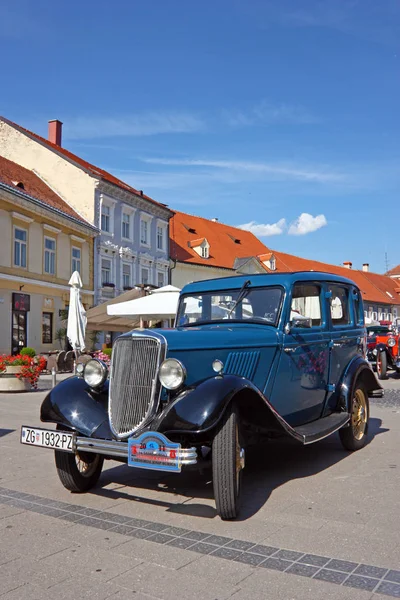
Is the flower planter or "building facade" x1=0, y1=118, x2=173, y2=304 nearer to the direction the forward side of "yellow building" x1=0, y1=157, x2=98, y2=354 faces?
the flower planter

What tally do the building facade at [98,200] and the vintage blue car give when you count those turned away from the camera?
0

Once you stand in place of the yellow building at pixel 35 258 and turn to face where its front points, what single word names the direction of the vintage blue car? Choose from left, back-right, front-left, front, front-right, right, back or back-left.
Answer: front-right

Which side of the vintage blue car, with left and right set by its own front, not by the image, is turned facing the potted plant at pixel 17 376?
right

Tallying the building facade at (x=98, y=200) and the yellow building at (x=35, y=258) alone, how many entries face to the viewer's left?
0

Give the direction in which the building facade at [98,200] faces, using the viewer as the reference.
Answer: facing the viewer and to the right of the viewer

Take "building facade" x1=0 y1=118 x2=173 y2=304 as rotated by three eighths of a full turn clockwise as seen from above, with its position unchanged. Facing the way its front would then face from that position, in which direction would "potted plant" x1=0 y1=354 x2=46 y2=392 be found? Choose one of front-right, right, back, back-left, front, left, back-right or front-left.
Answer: left

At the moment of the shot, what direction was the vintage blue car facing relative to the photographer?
facing the viewer and to the left of the viewer

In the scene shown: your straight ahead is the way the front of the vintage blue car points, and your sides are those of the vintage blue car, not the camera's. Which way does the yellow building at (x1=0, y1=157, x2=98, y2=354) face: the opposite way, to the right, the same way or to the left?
to the left

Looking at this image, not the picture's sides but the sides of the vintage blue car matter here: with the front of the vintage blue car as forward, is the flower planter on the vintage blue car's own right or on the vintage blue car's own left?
on the vintage blue car's own right

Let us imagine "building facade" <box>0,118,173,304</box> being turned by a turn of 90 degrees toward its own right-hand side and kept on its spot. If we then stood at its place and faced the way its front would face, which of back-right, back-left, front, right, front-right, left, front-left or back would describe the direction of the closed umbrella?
front-left

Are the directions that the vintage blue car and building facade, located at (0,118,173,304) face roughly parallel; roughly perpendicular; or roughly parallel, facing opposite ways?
roughly perpendicular
